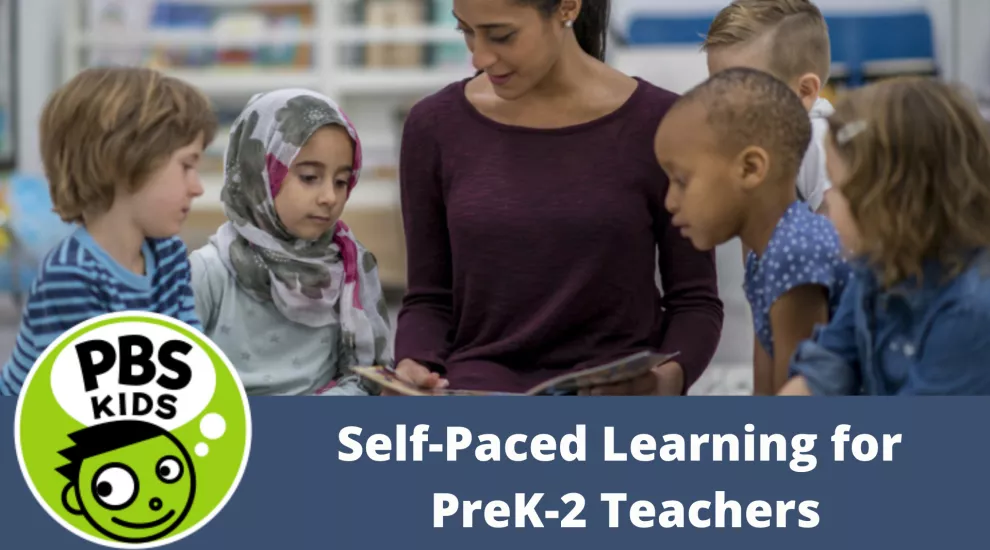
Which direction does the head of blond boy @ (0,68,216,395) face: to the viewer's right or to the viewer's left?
to the viewer's right

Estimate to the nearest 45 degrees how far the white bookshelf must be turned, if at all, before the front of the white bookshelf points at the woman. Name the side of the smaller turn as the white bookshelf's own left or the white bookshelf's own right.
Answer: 0° — it already faces them

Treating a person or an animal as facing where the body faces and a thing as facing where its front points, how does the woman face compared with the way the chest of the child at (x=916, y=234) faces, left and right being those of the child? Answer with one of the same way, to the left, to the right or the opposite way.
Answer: to the left

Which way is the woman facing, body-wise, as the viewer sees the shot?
toward the camera

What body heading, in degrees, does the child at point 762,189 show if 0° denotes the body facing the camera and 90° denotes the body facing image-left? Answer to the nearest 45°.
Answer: approximately 90°

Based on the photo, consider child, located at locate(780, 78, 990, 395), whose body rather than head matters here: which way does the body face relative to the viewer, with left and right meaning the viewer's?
facing to the left of the viewer

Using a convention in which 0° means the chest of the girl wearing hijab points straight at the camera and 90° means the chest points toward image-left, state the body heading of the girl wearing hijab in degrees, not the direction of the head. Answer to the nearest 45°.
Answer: approximately 315°

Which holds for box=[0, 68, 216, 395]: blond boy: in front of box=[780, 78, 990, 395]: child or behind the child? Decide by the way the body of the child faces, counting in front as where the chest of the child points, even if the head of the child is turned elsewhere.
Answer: in front

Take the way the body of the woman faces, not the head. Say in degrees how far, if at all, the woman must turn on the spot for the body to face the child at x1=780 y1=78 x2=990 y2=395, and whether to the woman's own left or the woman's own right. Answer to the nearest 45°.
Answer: approximately 45° to the woman's own left

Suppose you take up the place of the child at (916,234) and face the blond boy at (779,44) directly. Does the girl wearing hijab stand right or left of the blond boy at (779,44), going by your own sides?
left
